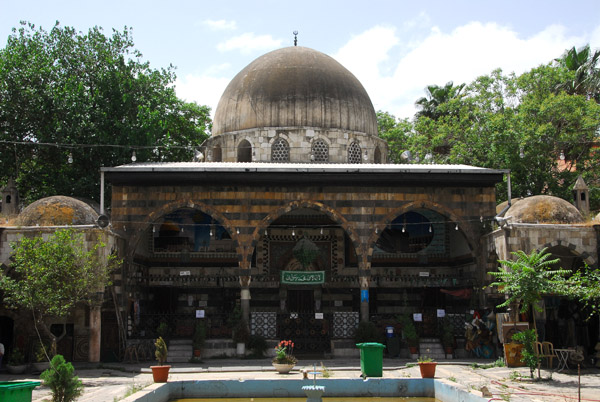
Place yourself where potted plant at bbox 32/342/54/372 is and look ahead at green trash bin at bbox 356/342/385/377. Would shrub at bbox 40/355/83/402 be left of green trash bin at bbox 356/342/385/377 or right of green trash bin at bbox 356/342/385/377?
right

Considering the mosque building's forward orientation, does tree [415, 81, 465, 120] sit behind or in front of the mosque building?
behind

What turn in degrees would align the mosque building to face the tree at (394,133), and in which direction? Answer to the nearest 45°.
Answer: approximately 180°

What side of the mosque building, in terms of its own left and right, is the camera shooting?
front

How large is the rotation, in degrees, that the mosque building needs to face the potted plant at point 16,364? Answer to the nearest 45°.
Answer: approximately 45° to its right

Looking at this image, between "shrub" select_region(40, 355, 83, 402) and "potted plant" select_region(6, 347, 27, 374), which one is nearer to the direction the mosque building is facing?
the shrub

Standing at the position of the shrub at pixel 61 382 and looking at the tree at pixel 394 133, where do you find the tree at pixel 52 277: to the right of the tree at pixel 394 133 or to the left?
left

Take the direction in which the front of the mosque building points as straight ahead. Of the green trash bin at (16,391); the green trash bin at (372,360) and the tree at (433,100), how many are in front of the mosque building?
2

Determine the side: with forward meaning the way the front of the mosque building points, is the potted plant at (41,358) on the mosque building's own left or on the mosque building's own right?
on the mosque building's own right

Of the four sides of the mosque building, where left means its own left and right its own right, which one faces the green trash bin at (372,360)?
front

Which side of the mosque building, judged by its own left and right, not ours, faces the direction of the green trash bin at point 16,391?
front

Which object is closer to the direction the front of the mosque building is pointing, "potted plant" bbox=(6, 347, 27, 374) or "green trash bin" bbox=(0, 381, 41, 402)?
the green trash bin

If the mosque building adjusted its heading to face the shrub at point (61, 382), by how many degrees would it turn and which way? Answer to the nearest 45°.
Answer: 0° — it already faces it

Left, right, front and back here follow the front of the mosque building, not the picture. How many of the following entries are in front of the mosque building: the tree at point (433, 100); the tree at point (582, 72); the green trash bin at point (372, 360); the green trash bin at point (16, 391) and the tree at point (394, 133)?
2
